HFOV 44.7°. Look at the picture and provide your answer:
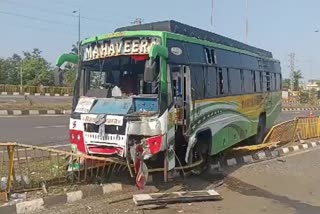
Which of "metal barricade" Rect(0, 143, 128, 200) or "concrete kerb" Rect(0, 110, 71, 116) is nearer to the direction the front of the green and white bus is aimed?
the metal barricade

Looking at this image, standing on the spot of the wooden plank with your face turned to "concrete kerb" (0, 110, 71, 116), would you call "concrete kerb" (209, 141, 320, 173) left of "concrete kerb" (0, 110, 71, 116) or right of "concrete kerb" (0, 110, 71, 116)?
right

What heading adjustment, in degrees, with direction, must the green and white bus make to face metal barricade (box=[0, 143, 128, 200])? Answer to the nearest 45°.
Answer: approximately 45° to its right

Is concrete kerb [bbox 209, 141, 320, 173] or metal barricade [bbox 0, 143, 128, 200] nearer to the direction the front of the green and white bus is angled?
the metal barricade

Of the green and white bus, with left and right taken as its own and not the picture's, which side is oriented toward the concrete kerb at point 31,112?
right

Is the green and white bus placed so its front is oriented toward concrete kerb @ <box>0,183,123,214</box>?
yes

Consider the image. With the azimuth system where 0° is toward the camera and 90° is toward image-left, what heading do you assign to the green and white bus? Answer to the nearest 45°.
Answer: approximately 45°
